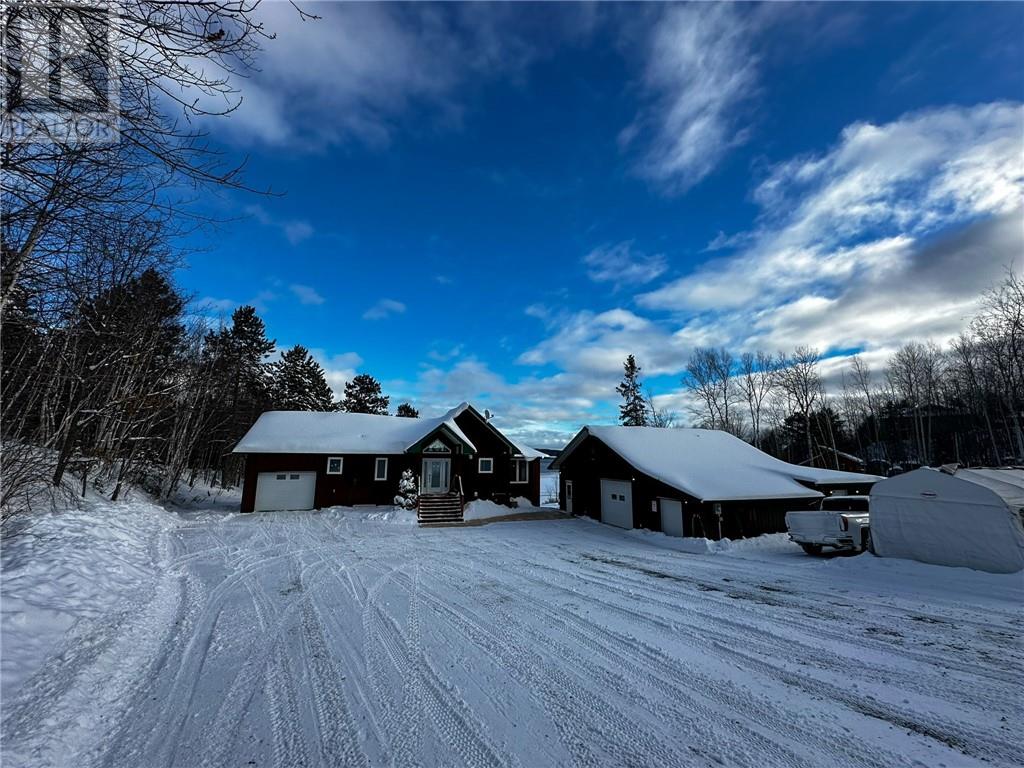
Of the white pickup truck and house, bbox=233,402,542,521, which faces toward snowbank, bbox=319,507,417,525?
the house

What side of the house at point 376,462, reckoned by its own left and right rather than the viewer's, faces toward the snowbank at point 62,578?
front

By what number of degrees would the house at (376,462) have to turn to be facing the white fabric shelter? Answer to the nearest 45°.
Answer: approximately 45° to its left

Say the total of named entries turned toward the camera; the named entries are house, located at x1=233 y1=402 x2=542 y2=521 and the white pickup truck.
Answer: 1

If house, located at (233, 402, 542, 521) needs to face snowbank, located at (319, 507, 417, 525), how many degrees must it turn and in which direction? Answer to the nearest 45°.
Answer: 0° — it already faces it

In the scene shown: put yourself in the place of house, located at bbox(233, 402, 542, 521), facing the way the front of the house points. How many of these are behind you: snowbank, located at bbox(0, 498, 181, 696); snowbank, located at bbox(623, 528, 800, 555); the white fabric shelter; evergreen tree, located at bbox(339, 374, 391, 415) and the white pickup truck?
1

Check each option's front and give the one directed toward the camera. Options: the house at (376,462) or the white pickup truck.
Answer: the house

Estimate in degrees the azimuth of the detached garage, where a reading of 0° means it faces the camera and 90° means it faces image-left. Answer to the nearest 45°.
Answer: approximately 45°

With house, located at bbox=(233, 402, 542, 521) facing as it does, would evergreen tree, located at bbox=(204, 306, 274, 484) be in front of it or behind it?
behind

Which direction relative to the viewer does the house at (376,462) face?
toward the camera

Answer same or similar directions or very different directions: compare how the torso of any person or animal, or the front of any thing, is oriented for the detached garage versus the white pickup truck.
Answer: very different directions

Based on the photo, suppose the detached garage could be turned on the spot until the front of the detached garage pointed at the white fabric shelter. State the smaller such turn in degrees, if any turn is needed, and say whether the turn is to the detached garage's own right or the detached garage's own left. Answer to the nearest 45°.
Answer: approximately 90° to the detached garage's own left

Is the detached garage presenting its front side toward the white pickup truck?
no

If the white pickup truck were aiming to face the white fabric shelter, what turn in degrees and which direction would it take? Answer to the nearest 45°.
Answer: approximately 90° to its right

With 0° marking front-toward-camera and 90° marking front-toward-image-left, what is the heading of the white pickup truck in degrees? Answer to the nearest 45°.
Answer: approximately 225°

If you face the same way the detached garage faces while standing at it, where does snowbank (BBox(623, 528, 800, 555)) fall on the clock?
The snowbank is roughly at 10 o'clock from the detached garage.
